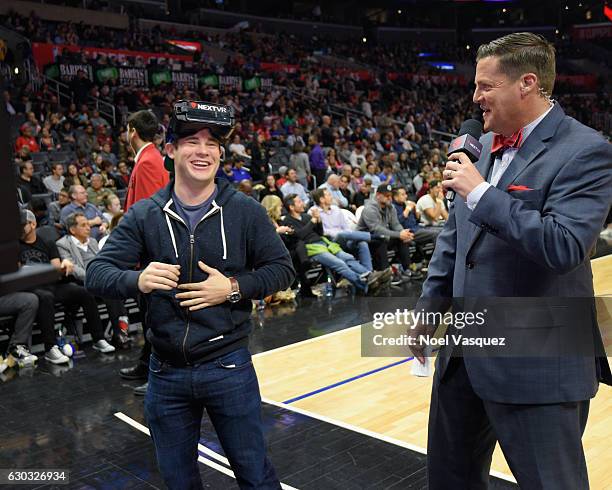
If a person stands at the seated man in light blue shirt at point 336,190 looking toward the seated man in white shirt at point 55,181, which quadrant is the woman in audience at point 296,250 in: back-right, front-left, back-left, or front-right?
front-left

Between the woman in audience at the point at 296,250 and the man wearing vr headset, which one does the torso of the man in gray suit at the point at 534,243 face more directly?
the man wearing vr headset

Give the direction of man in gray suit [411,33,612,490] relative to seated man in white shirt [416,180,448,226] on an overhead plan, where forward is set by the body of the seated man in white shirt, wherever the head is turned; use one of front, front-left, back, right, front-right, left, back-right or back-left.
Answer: front-right

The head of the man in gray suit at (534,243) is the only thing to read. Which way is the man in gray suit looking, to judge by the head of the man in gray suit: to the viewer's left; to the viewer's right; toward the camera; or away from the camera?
to the viewer's left

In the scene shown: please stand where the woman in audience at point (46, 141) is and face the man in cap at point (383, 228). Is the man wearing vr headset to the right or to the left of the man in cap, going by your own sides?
right

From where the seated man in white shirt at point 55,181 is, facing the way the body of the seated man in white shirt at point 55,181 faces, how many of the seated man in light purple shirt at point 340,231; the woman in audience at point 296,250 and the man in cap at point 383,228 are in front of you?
3

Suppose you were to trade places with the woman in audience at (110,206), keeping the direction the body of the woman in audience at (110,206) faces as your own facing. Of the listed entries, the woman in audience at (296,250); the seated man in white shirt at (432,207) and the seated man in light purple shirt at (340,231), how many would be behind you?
0

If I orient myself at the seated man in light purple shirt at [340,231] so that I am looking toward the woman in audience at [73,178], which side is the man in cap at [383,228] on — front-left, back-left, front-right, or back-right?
back-right

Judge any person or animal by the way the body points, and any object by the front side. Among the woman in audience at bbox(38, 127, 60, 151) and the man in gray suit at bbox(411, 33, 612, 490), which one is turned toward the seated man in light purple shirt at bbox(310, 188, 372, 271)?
the woman in audience

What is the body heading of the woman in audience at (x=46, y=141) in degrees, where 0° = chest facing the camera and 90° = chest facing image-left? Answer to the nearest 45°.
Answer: approximately 315°

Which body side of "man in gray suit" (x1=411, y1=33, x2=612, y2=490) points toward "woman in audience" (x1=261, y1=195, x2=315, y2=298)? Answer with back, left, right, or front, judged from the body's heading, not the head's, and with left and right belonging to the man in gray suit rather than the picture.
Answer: right

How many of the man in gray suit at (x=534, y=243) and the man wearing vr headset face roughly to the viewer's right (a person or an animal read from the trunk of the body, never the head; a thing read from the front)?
0

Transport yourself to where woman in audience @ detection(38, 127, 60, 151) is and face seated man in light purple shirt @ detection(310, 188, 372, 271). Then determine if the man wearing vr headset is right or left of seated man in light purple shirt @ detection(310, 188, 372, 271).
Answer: right

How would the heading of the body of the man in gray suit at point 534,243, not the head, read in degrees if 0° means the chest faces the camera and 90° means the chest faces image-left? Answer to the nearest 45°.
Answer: approximately 45°

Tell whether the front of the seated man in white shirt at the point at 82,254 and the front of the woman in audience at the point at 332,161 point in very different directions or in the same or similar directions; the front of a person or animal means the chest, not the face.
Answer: same or similar directions

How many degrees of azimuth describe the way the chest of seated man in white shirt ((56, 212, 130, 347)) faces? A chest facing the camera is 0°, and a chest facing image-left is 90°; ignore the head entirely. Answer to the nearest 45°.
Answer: approximately 315°

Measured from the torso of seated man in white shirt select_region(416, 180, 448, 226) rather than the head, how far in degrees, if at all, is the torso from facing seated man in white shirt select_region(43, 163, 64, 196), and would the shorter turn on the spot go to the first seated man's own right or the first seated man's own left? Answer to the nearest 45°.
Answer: approximately 135° to the first seated man's own right

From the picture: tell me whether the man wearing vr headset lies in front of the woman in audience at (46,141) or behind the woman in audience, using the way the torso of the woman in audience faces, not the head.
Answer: in front

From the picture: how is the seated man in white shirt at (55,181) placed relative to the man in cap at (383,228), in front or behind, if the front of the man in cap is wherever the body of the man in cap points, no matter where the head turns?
behind

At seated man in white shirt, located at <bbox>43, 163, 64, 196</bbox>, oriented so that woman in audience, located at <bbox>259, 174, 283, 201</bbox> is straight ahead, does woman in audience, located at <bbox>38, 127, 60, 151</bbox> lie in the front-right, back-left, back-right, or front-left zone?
back-left

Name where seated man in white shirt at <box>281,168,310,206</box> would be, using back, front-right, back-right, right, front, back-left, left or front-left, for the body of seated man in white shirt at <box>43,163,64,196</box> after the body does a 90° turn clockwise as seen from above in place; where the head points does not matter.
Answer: back-left
